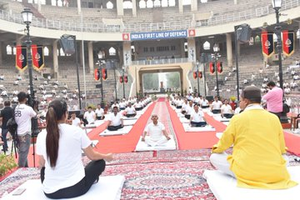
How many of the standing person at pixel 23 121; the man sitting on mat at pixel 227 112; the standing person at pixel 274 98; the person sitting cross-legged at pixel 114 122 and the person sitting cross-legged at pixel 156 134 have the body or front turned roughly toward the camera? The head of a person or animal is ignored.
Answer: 3

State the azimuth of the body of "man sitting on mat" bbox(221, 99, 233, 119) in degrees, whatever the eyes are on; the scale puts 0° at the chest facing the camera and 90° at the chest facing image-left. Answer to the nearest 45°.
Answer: approximately 0°

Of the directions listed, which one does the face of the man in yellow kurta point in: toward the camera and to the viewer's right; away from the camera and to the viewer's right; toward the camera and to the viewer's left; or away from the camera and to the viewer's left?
away from the camera and to the viewer's left

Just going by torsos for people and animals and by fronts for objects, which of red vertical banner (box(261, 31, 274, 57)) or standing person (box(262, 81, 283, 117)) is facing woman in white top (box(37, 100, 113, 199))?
the red vertical banner

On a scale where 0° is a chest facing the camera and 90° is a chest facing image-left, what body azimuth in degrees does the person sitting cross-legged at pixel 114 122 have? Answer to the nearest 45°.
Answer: approximately 0°

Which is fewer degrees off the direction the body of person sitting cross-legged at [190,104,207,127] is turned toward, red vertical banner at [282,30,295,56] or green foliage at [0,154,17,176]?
the green foliage

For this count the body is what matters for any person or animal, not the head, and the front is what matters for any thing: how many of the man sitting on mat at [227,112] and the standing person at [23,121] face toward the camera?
1

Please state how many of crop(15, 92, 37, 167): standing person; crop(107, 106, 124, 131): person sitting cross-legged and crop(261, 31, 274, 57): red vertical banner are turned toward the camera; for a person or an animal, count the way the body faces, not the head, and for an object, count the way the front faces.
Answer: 2

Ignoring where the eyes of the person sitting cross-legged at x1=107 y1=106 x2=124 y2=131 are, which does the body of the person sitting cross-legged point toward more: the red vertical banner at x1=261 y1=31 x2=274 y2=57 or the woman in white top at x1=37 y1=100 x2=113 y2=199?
the woman in white top
